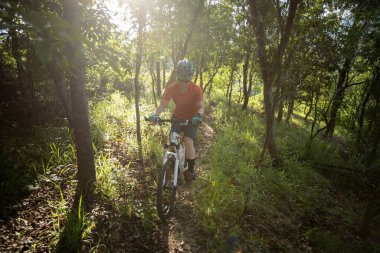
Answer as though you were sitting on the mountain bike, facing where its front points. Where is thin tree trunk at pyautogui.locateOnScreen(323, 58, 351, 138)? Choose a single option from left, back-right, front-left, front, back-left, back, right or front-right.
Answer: back-left

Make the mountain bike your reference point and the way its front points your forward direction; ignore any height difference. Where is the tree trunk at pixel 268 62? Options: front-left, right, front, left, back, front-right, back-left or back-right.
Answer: back-left

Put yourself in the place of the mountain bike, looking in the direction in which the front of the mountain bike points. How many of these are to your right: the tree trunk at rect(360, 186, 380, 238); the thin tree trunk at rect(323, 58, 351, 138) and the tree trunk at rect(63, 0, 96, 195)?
1

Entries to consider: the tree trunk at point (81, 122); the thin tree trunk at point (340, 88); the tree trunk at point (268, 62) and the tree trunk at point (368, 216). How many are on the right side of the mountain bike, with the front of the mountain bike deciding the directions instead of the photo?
1

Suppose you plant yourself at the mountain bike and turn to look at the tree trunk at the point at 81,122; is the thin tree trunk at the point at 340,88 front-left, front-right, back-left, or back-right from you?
back-right

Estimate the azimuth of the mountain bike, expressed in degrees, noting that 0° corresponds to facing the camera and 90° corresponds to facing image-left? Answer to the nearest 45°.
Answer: approximately 0°

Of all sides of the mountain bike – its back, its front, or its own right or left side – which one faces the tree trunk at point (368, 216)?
left

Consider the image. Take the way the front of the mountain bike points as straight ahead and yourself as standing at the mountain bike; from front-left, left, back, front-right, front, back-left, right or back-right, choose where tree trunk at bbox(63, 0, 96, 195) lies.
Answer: right

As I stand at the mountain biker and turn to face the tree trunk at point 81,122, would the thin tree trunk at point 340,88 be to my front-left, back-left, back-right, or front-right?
back-right

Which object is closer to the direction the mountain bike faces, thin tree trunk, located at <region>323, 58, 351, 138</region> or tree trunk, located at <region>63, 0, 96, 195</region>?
the tree trunk
